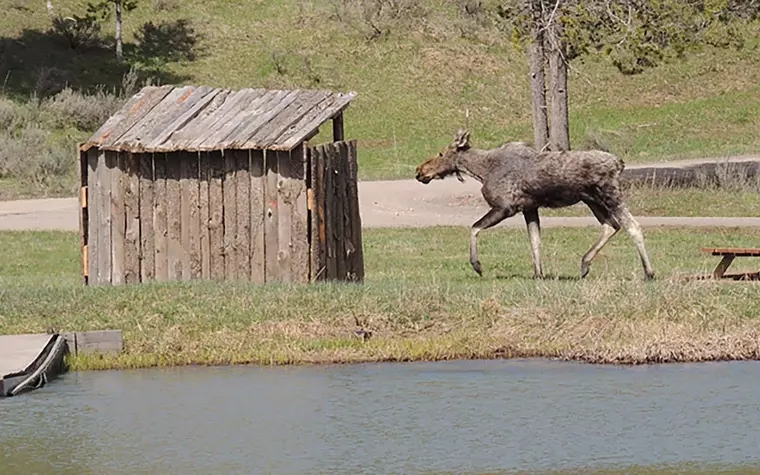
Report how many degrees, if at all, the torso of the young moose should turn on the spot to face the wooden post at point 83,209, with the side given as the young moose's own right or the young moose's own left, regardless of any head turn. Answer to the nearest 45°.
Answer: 0° — it already faces it

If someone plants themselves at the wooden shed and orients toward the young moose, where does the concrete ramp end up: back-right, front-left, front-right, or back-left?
back-right

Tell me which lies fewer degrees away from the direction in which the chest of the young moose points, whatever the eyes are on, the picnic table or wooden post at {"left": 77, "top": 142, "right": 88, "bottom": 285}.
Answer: the wooden post

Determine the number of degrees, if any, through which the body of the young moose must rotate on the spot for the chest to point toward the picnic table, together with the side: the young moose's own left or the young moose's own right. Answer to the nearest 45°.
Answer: approximately 180°

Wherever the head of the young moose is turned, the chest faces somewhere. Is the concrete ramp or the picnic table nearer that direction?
the concrete ramp

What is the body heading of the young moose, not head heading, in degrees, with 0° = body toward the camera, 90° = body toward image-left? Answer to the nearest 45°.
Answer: approximately 90°
